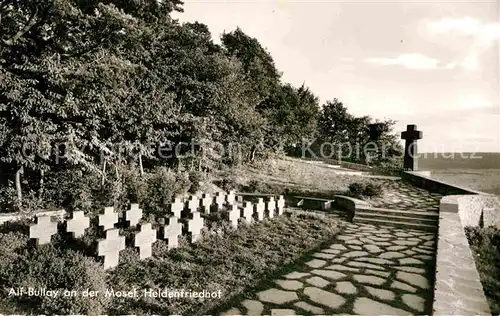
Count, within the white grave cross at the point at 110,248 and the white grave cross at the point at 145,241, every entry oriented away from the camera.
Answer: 0

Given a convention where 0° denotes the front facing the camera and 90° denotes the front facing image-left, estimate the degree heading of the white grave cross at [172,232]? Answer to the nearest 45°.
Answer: approximately 315°

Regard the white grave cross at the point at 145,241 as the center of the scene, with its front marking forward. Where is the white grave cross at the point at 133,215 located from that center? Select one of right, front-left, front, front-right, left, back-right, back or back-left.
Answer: back-left

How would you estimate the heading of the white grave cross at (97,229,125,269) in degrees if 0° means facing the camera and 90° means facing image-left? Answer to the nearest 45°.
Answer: approximately 315°

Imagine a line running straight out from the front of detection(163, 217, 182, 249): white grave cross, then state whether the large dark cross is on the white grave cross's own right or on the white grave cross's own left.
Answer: on the white grave cross's own left

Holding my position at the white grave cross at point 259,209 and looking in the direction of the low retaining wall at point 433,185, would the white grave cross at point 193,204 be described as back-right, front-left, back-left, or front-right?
back-left

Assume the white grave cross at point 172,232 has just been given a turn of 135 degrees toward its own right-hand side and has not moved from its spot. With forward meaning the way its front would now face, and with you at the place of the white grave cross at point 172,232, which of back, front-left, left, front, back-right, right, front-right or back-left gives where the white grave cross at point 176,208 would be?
right

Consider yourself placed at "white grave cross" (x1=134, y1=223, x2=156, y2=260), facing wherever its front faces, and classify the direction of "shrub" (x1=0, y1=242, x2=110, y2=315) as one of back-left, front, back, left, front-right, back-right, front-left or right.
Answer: right
